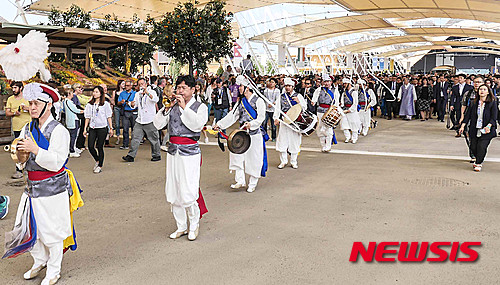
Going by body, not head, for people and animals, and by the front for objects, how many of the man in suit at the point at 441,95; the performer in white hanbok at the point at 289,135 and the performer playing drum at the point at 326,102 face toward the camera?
3

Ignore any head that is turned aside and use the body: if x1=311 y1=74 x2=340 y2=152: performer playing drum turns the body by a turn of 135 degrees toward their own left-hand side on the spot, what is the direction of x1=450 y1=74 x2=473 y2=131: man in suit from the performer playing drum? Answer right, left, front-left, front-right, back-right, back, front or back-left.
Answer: front

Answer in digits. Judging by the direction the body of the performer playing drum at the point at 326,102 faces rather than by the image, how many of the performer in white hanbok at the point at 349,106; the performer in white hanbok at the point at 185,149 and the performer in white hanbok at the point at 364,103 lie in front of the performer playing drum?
1

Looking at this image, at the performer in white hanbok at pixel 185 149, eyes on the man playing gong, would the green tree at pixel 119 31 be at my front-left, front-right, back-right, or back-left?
front-left

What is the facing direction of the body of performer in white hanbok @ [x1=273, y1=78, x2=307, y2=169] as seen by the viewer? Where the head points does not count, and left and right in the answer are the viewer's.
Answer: facing the viewer

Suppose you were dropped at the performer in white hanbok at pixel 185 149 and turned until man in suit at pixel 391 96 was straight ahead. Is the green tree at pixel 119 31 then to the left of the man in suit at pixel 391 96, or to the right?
left

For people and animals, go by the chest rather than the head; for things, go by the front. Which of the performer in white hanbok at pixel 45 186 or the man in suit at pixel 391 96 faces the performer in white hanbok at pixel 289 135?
the man in suit

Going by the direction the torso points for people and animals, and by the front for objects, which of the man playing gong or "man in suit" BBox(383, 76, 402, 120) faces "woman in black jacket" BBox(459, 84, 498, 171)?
the man in suit

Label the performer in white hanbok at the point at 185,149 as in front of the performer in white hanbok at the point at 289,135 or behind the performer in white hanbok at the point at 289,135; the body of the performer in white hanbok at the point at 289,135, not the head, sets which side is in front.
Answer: in front

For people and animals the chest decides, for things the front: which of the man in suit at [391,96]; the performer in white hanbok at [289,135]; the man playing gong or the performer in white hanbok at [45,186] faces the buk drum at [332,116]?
the man in suit

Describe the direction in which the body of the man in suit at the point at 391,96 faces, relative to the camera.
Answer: toward the camera

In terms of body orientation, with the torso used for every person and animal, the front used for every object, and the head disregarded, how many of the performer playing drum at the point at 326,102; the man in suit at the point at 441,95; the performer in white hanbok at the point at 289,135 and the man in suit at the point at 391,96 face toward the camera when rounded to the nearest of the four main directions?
4

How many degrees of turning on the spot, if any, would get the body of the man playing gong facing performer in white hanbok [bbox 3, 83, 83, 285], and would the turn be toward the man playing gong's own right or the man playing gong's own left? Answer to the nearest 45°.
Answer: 0° — they already face them

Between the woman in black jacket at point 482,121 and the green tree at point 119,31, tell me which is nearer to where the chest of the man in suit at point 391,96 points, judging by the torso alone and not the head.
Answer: the woman in black jacket

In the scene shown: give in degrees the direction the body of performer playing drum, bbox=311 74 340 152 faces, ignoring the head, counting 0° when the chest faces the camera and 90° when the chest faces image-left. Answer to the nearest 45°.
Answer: approximately 0°

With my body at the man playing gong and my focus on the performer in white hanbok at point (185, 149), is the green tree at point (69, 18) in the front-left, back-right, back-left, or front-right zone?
back-right
